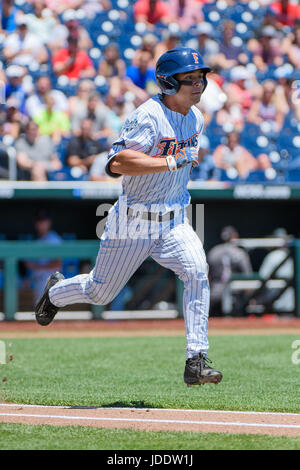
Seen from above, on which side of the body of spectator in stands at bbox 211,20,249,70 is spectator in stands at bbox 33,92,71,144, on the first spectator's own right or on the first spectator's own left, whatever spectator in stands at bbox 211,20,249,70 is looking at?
on the first spectator's own right

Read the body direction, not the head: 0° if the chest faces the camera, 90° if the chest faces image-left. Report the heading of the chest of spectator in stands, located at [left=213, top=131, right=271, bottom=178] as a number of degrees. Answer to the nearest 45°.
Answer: approximately 0°

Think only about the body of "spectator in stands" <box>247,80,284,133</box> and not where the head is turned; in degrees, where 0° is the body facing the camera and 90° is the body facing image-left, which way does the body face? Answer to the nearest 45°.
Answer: approximately 0°

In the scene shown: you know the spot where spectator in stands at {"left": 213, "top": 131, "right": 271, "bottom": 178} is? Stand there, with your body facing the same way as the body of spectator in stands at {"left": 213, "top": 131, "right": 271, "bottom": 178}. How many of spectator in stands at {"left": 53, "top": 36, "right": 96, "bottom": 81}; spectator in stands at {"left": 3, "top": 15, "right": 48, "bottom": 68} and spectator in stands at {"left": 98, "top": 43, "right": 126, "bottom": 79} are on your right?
3

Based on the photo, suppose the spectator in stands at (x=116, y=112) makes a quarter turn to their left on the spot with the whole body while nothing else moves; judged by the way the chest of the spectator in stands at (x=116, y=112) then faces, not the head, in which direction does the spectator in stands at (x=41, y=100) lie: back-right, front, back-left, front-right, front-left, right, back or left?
back

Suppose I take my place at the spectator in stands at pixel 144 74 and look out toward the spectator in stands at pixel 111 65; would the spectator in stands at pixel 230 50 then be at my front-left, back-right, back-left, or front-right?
back-right

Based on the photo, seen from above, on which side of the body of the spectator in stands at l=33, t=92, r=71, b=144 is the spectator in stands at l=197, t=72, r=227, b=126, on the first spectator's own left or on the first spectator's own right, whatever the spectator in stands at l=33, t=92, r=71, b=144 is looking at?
on the first spectator's own left
